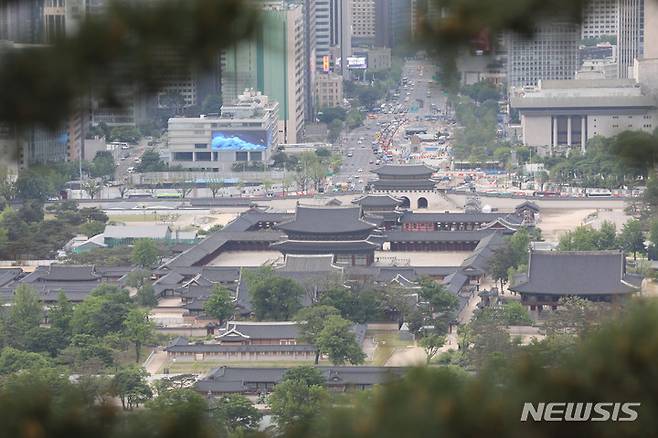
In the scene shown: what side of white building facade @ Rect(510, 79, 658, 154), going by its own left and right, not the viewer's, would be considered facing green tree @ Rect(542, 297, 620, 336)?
front

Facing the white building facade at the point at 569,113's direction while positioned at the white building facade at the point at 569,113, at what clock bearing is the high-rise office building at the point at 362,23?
The high-rise office building is roughly at 5 o'clock from the white building facade.

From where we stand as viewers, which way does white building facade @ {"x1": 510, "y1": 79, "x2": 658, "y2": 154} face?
facing the viewer

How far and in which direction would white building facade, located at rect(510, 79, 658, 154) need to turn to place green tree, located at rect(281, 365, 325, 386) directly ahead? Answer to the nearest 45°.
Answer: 0° — it already faces it

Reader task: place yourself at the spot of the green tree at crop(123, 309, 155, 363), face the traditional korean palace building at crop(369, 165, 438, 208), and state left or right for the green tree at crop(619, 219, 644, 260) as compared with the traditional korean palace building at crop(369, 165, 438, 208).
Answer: right

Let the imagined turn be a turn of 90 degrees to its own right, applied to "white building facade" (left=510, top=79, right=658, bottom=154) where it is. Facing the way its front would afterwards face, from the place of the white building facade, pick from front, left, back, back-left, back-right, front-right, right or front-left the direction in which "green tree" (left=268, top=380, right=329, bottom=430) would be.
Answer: left

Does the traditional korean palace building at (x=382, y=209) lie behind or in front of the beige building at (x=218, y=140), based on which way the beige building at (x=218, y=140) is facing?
in front

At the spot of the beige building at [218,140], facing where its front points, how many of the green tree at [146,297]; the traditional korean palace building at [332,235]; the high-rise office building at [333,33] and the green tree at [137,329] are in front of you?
3

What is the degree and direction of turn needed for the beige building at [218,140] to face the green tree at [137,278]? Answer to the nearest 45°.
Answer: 0° — it already faces it

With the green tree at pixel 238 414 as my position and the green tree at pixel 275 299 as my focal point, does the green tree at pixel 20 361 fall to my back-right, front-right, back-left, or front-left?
front-left

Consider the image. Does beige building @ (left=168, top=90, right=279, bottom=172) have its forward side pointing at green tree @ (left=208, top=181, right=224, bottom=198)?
yes

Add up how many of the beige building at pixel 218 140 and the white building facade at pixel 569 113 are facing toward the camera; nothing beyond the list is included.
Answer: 2

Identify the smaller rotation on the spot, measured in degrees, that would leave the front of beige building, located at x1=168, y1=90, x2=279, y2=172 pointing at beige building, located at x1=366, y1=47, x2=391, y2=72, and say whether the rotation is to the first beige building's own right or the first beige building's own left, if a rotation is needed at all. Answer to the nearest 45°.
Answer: approximately 180°

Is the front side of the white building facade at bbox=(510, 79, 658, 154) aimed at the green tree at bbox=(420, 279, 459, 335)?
yes

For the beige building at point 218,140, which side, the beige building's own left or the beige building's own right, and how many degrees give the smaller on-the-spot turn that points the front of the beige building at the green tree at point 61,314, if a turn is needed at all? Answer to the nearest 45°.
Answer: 0° — it already faces it

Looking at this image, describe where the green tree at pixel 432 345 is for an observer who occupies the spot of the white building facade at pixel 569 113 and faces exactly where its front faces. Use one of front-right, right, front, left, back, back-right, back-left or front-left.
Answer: front

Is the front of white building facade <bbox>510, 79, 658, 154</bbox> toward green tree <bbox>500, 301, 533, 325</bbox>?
yes

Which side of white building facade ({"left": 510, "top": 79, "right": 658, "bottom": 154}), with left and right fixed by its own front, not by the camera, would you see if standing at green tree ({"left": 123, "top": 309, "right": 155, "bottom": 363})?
front

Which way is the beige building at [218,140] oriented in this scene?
toward the camera

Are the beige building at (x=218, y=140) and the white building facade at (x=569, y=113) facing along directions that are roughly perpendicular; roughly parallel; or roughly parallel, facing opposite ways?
roughly parallel
